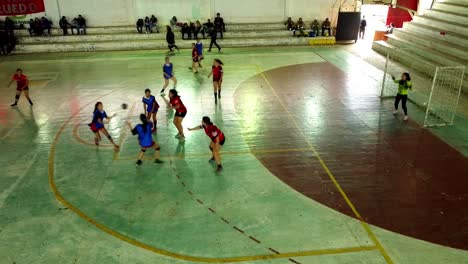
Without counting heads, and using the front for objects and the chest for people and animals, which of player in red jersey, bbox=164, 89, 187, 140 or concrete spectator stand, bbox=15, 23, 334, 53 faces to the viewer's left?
the player in red jersey

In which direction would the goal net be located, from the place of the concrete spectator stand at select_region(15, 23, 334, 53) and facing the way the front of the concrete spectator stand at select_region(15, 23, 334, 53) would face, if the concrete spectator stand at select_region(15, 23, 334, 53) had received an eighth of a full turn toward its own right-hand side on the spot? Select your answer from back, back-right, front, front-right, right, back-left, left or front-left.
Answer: left

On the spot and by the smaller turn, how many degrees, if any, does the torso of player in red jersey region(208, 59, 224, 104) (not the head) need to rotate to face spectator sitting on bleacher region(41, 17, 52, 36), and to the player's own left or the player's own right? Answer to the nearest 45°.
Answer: approximately 90° to the player's own right

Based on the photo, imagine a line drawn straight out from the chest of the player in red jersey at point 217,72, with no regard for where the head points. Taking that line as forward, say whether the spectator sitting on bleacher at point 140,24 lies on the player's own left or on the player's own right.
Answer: on the player's own right

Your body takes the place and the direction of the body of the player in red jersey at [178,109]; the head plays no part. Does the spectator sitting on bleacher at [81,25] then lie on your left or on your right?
on your right

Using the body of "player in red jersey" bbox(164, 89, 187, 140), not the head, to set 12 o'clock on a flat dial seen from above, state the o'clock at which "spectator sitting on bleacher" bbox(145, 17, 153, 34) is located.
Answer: The spectator sitting on bleacher is roughly at 3 o'clock from the player in red jersey.

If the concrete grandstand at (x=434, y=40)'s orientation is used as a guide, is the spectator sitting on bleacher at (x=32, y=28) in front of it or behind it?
in front

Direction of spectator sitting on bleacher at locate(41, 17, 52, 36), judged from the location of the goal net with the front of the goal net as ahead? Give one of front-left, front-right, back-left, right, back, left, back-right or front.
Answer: front-right

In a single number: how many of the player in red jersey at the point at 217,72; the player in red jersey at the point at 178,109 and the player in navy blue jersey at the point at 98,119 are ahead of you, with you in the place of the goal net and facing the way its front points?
3

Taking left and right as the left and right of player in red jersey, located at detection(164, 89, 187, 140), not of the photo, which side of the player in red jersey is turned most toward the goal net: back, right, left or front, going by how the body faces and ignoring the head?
back

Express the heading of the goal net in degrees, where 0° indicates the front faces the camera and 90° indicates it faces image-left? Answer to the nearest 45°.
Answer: approximately 45°

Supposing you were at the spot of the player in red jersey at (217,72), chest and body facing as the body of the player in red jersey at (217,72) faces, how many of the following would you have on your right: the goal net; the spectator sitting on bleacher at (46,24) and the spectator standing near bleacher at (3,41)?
2

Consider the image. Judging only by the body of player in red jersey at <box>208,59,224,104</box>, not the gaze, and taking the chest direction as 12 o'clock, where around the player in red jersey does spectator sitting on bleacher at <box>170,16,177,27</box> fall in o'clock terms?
The spectator sitting on bleacher is roughly at 4 o'clock from the player in red jersey.

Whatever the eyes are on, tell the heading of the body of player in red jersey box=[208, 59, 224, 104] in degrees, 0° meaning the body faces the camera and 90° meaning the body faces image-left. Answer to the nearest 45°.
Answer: approximately 45°

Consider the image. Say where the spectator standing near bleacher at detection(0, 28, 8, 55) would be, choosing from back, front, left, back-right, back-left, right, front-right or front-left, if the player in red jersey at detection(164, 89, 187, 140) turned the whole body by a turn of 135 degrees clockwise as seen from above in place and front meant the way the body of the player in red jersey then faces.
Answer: left

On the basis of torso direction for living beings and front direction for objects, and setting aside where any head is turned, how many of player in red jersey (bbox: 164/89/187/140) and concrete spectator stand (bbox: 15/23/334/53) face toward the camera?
1
